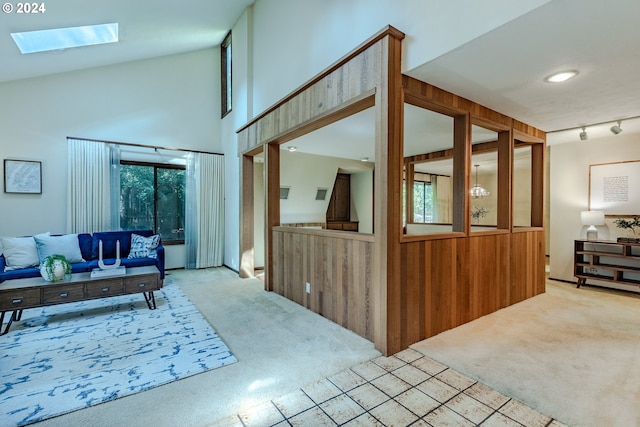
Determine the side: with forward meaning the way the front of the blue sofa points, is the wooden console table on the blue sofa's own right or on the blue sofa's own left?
on the blue sofa's own left

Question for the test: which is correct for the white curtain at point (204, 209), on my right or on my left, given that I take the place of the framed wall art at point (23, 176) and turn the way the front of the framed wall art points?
on my left

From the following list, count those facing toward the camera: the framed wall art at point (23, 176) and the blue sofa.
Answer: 2

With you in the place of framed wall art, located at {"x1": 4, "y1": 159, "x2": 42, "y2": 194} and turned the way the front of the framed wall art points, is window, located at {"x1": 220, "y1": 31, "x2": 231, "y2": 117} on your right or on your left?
on your left

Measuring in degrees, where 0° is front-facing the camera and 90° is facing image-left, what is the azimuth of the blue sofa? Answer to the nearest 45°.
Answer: approximately 0°

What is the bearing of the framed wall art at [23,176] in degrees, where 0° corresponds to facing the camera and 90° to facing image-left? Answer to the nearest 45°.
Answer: approximately 0°

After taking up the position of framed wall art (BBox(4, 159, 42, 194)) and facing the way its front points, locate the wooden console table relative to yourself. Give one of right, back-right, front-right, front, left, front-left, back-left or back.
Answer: front-left

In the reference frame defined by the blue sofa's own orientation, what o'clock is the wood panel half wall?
The wood panel half wall is roughly at 11 o'clock from the blue sofa.

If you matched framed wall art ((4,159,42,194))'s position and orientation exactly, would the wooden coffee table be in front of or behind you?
in front

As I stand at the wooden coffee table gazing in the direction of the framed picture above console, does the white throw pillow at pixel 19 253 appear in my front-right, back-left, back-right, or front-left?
back-left
